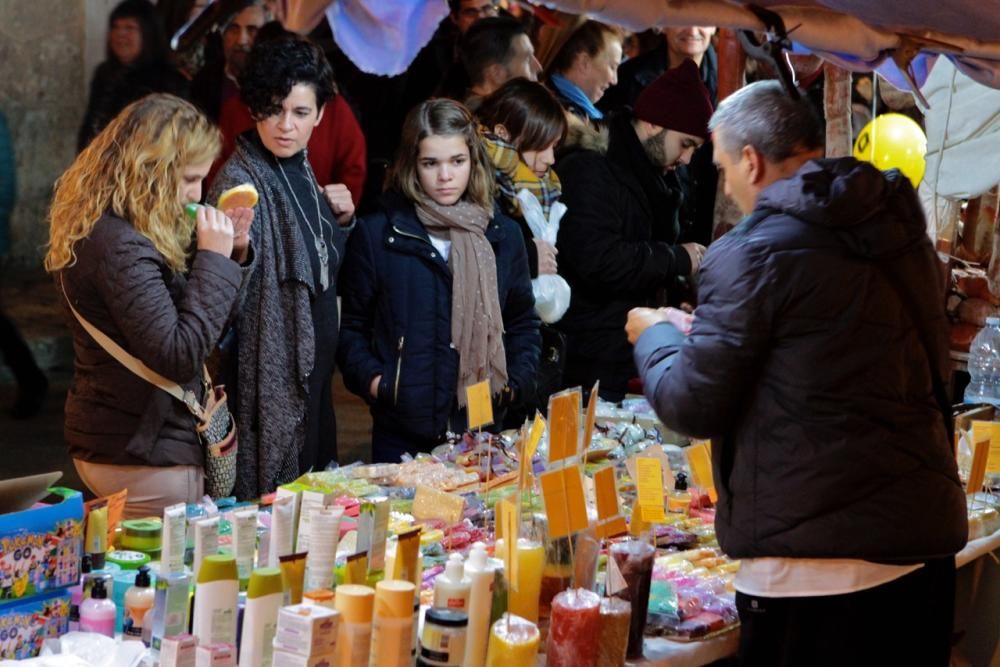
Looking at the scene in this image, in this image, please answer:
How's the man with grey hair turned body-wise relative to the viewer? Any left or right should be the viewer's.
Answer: facing away from the viewer and to the left of the viewer

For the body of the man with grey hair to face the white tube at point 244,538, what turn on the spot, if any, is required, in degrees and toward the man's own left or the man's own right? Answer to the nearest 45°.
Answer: approximately 45° to the man's own left

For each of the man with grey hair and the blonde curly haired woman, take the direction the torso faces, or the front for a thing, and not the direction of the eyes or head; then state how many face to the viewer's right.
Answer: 1

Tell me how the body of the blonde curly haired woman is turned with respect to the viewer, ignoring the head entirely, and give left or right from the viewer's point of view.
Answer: facing to the right of the viewer

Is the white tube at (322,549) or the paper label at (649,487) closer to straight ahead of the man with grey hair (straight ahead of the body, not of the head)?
the paper label

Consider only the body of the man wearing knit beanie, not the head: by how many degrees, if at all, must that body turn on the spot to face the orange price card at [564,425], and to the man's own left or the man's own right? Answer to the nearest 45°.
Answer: approximately 90° to the man's own right

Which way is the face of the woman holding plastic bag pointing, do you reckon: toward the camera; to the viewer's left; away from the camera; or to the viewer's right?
to the viewer's right

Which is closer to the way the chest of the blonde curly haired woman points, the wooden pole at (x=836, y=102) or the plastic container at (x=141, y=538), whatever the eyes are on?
the wooden pole
